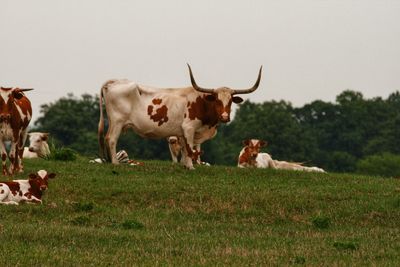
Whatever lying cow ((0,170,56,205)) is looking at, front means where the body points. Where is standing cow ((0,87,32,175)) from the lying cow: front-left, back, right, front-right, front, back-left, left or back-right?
left

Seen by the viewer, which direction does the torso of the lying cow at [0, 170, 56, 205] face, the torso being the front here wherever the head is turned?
to the viewer's right

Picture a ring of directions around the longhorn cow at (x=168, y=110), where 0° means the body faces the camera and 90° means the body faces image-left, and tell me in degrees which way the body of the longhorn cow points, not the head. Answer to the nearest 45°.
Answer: approximately 270°

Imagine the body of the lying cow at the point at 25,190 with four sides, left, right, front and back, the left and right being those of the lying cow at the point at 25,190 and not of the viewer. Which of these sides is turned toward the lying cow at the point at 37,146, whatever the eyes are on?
left
